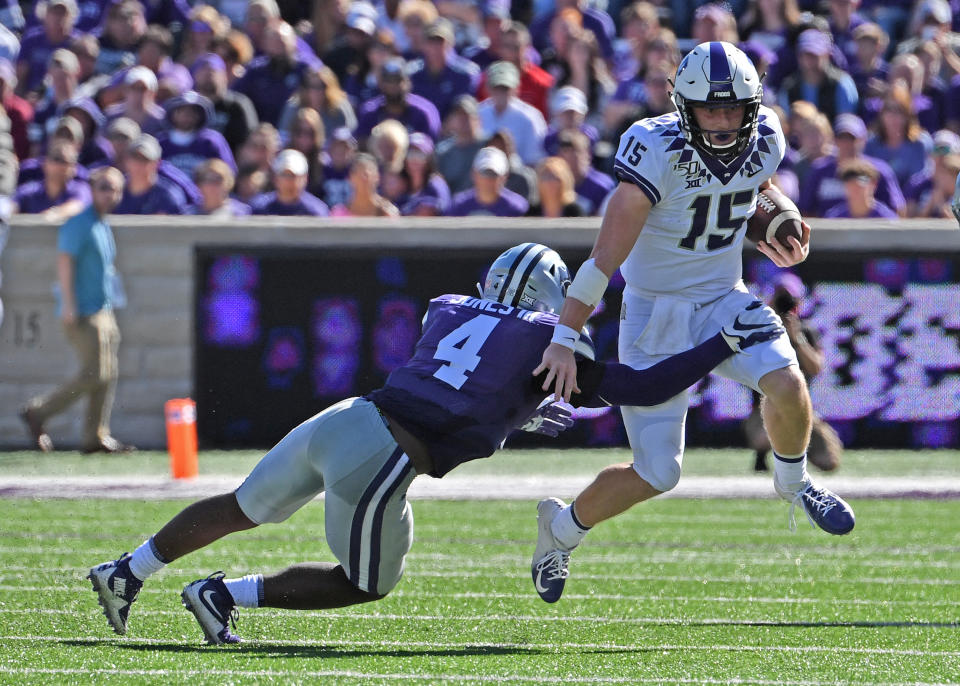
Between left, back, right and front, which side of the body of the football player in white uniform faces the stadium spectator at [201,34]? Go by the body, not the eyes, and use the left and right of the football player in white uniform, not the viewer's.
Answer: back

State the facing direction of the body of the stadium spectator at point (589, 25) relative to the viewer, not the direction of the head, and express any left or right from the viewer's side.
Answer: facing the viewer

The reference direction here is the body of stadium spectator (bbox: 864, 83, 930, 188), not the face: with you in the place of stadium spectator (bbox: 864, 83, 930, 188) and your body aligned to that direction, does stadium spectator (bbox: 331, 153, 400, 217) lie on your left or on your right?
on your right

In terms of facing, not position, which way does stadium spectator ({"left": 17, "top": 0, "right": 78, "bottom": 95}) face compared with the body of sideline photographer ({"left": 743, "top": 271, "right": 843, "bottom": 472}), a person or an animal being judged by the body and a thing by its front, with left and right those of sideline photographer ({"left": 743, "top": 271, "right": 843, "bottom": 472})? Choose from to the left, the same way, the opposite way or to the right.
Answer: the same way

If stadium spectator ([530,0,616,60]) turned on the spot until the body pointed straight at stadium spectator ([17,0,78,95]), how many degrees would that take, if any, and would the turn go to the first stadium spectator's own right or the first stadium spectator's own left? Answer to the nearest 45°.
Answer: approximately 90° to the first stadium spectator's own right

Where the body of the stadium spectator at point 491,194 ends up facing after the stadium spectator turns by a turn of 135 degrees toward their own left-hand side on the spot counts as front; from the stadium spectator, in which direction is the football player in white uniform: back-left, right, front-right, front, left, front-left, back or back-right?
back-right
